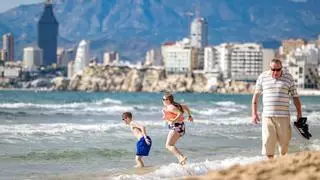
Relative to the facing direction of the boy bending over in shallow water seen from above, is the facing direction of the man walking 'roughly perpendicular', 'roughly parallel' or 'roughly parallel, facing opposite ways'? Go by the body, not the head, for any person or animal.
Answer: roughly perpendicular

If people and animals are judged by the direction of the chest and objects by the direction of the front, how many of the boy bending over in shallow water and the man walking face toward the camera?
1

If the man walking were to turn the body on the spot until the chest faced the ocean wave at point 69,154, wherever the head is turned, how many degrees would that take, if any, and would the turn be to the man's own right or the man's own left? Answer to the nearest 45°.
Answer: approximately 135° to the man's own right

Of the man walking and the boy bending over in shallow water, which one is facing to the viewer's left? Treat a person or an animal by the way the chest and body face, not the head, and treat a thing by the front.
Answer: the boy bending over in shallow water

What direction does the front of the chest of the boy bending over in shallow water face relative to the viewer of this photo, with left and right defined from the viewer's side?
facing to the left of the viewer

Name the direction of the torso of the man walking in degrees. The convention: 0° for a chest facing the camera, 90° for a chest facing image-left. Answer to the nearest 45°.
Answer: approximately 0°
